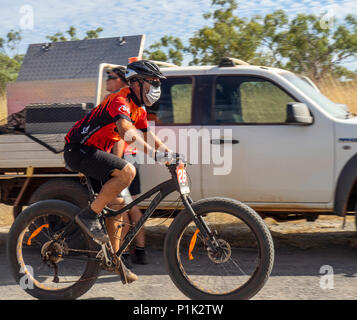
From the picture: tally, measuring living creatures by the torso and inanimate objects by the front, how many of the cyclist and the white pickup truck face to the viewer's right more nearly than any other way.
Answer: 2

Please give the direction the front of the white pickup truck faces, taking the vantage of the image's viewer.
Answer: facing to the right of the viewer

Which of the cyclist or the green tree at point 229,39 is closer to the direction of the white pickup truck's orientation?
the green tree

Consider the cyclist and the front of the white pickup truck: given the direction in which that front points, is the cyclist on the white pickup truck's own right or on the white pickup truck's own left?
on the white pickup truck's own right

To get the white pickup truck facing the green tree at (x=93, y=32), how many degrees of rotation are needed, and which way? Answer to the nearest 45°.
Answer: approximately 90° to its left

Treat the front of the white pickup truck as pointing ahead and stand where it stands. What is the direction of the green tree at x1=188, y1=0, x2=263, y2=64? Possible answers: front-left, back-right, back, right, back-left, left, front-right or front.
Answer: left

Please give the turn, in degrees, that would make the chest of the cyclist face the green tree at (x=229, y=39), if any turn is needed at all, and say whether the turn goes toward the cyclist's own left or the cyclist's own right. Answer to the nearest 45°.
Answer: approximately 90° to the cyclist's own left

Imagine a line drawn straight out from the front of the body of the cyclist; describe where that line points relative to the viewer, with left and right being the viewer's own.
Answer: facing to the right of the viewer

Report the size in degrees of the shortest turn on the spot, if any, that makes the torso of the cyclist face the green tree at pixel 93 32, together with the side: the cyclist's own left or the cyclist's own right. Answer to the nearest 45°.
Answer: approximately 90° to the cyclist's own left
